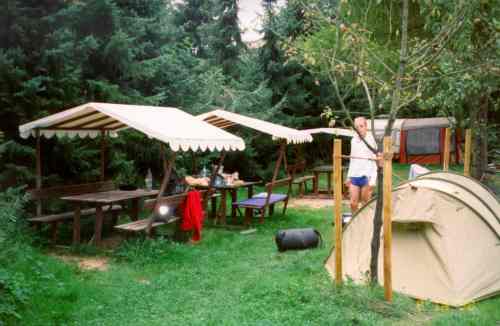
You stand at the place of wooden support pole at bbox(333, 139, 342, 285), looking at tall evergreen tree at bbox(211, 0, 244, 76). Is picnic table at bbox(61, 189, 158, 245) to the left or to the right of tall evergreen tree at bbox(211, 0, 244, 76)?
left

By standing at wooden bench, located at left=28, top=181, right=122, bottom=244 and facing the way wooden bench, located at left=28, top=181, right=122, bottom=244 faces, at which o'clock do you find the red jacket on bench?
The red jacket on bench is roughly at 11 o'clock from the wooden bench.

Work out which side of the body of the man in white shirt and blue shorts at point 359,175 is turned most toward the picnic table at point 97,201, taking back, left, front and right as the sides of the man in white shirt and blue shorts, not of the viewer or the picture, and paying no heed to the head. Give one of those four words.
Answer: right

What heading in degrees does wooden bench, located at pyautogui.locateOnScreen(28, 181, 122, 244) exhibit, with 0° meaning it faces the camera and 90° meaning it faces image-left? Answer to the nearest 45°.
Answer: approximately 315°

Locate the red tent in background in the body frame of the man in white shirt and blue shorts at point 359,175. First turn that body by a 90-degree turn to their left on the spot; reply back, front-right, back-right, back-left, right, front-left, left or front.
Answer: left

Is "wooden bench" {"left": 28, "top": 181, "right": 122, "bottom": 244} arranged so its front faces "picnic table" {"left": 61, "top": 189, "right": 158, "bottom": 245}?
yes

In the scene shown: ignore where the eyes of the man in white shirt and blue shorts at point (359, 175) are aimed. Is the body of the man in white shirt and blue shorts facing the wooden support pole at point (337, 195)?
yes

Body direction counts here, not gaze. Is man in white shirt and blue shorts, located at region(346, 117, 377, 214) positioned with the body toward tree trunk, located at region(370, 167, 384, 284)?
yes

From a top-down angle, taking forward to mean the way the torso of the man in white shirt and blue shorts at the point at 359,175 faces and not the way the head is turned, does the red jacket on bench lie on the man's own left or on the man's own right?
on the man's own right

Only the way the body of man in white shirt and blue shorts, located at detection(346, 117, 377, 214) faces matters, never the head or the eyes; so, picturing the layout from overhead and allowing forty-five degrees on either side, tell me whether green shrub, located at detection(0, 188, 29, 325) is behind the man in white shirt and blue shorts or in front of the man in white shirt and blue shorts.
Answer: in front

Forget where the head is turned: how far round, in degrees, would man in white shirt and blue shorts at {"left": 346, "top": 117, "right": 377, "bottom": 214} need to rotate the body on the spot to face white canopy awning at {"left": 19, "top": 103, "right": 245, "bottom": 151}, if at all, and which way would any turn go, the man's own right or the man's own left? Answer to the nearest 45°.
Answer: approximately 90° to the man's own right

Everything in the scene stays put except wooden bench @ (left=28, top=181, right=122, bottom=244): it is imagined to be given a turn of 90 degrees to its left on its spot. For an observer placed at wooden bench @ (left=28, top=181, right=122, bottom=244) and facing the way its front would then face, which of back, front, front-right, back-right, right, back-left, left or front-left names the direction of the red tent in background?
front
